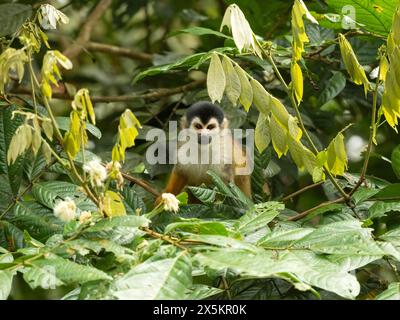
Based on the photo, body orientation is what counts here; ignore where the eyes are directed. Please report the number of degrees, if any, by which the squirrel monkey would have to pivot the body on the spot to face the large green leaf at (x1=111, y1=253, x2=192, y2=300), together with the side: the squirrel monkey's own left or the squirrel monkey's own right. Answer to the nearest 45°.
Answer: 0° — it already faces it

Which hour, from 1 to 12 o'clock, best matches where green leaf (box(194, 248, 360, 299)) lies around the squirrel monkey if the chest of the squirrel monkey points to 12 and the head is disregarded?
The green leaf is roughly at 12 o'clock from the squirrel monkey.

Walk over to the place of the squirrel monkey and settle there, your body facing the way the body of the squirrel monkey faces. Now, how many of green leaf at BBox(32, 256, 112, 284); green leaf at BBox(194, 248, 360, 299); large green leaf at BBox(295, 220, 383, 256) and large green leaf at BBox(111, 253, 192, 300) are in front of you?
4

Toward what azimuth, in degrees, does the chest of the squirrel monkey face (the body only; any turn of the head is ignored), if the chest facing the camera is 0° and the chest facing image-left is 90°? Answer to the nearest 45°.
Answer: approximately 0°

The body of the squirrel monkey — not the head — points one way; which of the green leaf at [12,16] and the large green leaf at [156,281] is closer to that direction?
the large green leaf

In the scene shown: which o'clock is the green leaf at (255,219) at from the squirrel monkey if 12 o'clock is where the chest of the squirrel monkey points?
The green leaf is roughly at 12 o'clock from the squirrel monkey.

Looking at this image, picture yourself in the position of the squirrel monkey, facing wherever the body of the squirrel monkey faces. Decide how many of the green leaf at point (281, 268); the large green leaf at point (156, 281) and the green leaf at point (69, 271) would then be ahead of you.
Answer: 3

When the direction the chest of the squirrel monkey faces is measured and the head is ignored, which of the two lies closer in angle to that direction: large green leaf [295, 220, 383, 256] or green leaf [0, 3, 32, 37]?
the large green leaf

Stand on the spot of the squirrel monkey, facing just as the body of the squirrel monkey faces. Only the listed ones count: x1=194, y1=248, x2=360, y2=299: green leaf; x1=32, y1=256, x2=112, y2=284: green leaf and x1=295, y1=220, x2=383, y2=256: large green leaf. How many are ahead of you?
3
